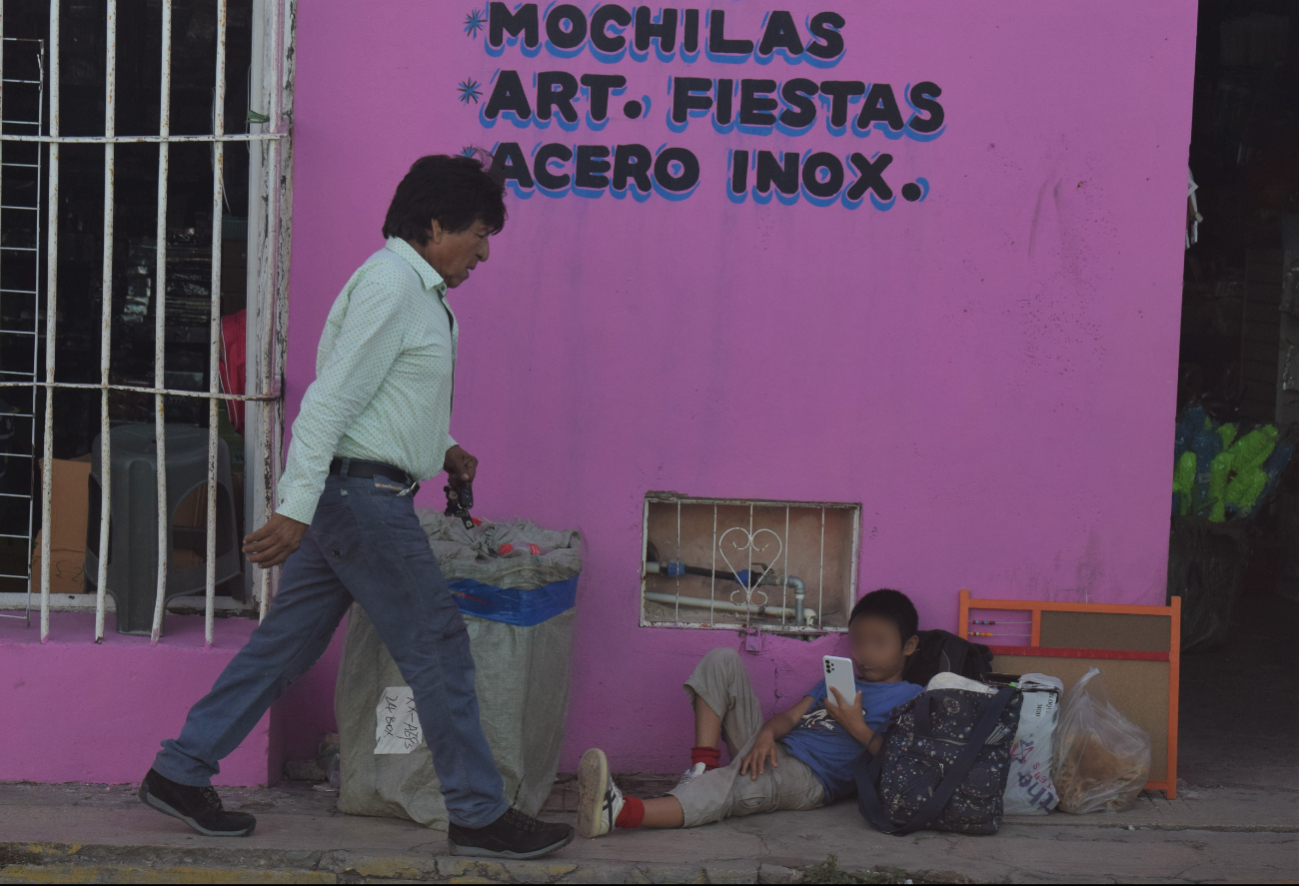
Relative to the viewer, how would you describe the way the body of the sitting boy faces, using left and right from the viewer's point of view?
facing the viewer and to the left of the viewer

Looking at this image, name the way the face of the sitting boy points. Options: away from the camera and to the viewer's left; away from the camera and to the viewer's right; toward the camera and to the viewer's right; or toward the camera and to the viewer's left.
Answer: toward the camera and to the viewer's left

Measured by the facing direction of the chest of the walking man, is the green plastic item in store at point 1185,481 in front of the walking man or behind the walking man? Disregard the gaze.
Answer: in front

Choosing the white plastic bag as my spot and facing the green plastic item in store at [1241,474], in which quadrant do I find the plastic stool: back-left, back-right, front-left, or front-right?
back-left

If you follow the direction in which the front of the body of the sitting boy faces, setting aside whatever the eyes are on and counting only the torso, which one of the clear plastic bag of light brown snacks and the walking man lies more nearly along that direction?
the walking man

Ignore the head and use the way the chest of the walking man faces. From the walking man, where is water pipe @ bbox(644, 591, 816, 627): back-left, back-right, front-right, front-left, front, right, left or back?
front-left

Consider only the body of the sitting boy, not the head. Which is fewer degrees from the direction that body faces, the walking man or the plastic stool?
the walking man

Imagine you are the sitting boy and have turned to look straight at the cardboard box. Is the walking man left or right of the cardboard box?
left

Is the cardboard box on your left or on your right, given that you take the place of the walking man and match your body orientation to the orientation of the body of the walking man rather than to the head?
on your left

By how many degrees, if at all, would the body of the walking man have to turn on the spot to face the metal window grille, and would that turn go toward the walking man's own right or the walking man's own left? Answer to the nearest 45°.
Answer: approximately 135° to the walking man's own left

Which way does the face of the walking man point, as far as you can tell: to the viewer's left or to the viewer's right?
to the viewer's right

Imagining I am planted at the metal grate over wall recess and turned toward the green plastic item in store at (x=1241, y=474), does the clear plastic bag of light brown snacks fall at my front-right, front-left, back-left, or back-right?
front-right

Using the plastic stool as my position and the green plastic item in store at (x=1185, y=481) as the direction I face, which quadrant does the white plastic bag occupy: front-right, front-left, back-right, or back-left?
front-right

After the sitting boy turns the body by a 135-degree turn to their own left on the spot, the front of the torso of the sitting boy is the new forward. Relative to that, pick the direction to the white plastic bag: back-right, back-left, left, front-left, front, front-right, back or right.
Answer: front

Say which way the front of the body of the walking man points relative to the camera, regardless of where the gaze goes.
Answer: to the viewer's right

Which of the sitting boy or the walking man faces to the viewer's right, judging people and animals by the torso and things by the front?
the walking man

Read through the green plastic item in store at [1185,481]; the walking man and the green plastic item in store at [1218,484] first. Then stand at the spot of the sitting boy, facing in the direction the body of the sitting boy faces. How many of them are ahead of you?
1

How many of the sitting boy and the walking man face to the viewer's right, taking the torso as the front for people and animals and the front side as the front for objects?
1
